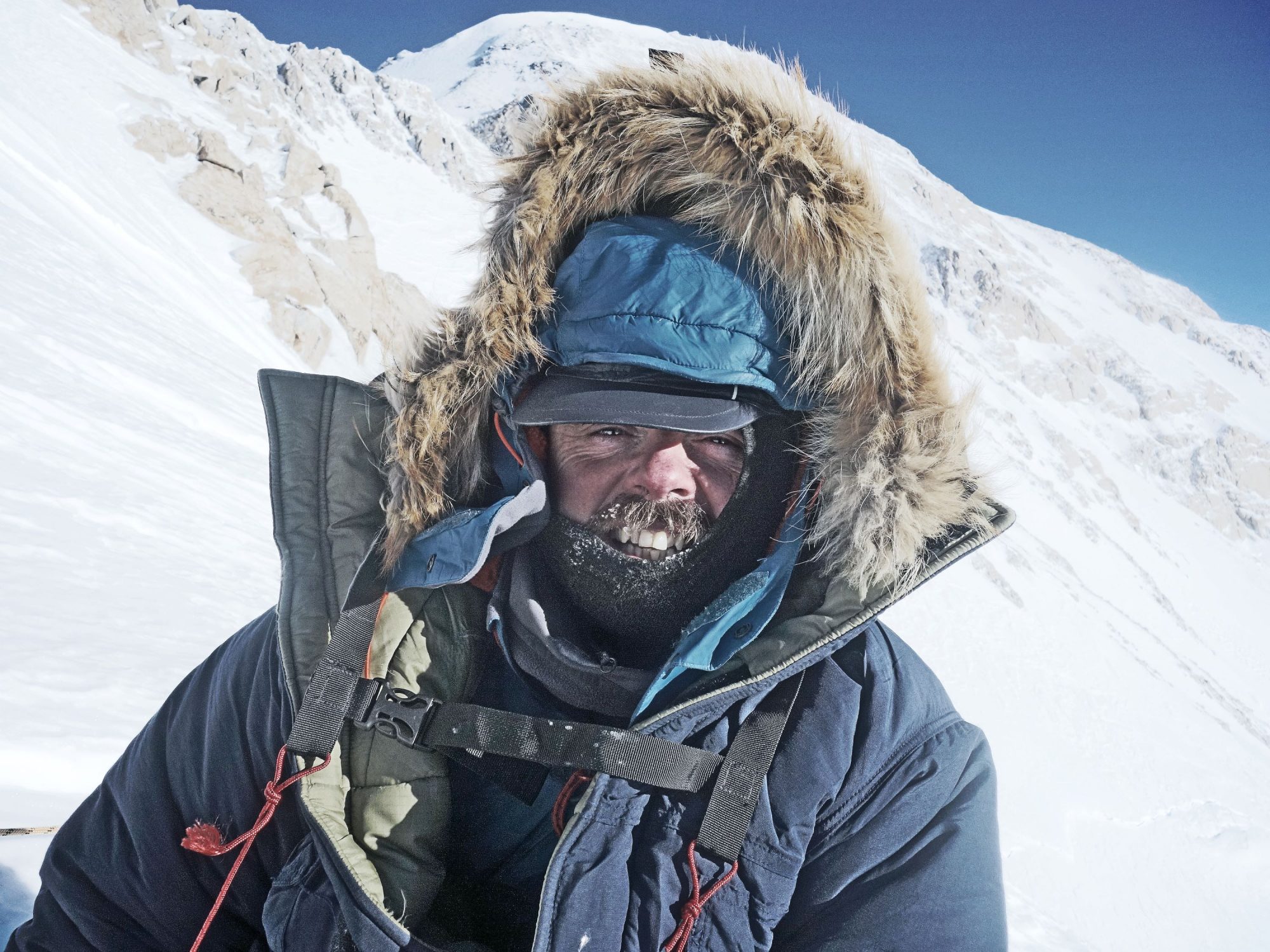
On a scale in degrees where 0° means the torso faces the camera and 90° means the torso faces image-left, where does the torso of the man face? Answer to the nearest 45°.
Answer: approximately 0°
